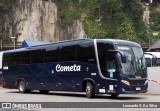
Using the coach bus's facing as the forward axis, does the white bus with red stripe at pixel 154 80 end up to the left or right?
on its left

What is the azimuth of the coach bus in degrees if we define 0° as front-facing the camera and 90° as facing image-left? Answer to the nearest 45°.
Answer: approximately 315°
